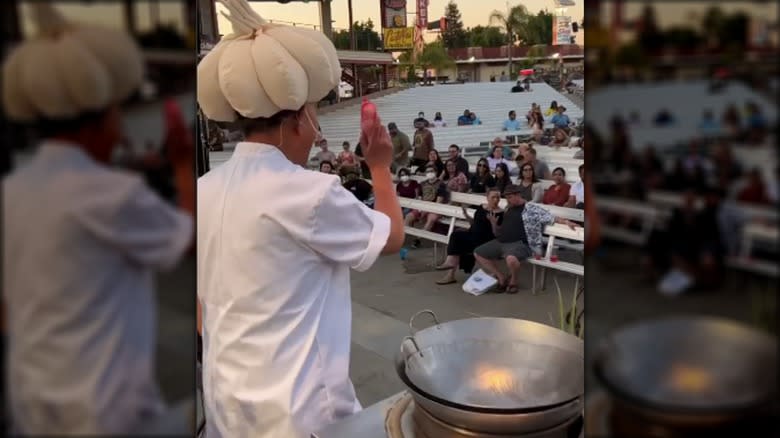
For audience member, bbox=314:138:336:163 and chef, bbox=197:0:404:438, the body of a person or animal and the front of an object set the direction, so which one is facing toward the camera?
the audience member

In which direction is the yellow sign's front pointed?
toward the camera

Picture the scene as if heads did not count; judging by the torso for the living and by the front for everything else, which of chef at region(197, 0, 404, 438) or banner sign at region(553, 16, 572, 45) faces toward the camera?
the banner sign

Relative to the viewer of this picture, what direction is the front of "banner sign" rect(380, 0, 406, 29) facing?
facing the viewer

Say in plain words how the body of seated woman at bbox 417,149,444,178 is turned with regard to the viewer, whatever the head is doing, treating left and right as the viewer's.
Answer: facing the viewer and to the left of the viewer

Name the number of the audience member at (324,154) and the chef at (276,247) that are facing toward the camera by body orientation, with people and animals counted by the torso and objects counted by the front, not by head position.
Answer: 1

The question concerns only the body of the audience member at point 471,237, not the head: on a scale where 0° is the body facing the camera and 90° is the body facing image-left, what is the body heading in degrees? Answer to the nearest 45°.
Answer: approximately 45°

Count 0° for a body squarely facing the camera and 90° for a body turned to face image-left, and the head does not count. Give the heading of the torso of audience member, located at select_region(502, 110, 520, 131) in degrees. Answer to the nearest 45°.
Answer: approximately 0°

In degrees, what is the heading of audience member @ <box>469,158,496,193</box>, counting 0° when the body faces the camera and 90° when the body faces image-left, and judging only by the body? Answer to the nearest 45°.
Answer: approximately 45°

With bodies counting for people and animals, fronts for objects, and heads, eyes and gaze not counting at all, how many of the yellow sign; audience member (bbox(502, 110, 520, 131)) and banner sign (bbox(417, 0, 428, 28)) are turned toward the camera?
3
